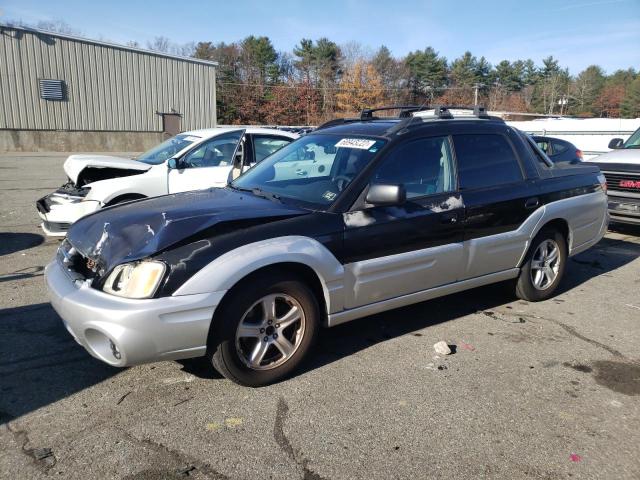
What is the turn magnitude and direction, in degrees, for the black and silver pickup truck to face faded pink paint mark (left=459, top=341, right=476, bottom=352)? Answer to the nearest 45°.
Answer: approximately 135° to its left

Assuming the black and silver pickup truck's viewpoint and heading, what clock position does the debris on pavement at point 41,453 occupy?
The debris on pavement is roughly at 12 o'clock from the black and silver pickup truck.

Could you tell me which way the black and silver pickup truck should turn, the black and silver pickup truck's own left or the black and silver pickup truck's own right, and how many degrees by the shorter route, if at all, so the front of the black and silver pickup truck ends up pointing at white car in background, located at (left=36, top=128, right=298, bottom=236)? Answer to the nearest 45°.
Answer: approximately 90° to the black and silver pickup truck's own right

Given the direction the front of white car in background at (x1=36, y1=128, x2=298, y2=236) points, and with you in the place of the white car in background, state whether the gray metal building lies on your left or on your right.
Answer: on your right

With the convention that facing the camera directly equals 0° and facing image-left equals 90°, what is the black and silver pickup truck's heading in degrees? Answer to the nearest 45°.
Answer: approximately 45°
